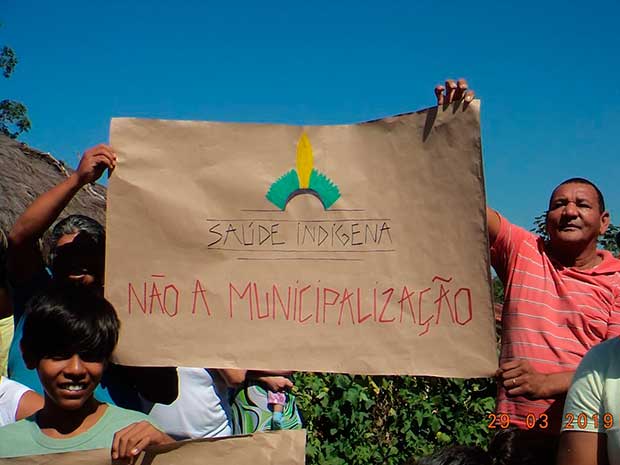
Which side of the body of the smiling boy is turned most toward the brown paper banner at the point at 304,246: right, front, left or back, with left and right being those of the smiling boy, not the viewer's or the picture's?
left

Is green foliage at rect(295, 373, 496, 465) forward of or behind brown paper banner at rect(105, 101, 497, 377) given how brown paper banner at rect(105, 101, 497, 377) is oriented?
behind

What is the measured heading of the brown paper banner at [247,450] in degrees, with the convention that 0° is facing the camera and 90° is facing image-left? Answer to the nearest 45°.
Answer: approximately 0°

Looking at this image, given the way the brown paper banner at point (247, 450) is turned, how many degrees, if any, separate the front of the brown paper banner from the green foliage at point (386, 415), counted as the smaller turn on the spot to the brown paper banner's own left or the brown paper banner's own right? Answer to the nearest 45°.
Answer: approximately 180°

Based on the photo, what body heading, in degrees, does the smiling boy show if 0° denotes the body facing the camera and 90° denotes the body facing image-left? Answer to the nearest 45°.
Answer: approximately 0°

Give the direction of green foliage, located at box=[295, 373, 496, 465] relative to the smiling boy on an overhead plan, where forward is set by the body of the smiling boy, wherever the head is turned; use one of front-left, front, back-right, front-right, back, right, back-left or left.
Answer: back-left
